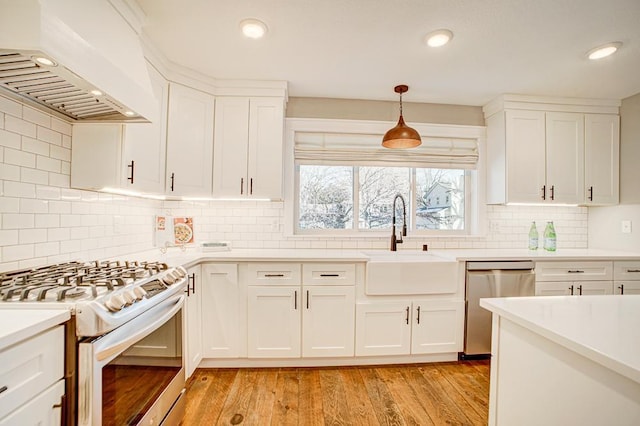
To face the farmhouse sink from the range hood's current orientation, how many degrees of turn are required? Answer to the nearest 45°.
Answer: approximately 45° to its left

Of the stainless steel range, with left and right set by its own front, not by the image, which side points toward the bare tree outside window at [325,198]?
left

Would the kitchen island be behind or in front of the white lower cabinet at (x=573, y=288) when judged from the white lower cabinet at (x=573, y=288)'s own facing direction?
in front

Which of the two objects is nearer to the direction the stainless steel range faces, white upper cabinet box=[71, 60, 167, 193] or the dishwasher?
the dishwasher

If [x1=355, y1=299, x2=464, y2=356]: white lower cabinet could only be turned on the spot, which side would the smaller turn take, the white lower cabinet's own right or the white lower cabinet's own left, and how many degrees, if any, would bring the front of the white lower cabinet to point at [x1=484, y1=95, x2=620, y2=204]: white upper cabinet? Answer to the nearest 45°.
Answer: approximately 135° to the white lower cabinet's own left

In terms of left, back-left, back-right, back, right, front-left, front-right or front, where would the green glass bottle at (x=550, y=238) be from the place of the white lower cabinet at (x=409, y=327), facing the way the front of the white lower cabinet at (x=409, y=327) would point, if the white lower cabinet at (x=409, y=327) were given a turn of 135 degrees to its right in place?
right

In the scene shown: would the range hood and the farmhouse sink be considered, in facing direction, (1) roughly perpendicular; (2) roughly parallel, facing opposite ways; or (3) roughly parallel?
roughly perpendicular

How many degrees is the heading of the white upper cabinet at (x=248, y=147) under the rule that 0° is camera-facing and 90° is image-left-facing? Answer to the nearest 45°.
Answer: approximately 0°

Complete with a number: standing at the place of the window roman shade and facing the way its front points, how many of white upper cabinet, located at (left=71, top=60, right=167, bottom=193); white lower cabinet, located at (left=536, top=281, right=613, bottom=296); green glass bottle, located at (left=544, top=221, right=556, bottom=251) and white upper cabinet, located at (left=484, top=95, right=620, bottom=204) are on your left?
3

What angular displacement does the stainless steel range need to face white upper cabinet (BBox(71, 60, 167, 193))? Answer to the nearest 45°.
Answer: approximately 135° to its left
